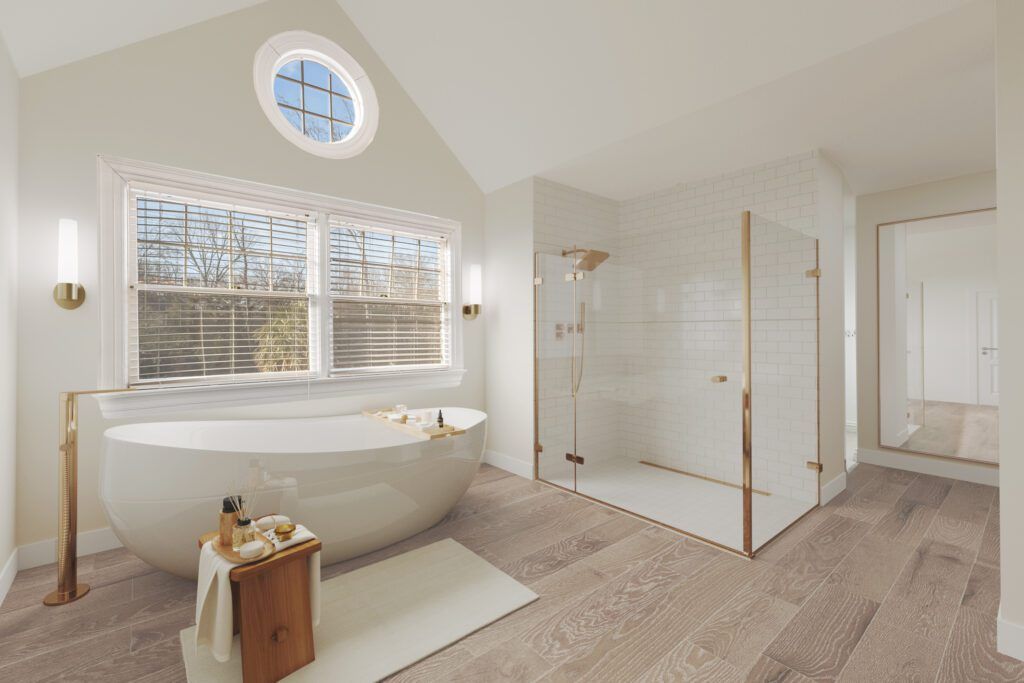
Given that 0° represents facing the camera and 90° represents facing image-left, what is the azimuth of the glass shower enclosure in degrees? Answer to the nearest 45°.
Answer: approximately 45°

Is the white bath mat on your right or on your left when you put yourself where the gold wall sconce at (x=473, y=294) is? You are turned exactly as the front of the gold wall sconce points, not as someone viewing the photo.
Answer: on your right

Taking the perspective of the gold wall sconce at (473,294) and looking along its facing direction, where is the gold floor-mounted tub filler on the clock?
The gold floor-mounted tub filler is roughly at 3 o'clock from the gold wall sconce.

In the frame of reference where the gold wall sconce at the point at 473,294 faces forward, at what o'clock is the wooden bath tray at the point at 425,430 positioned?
The wooden bath tray is roughly at 2 o'clock from the gold wall sconce.

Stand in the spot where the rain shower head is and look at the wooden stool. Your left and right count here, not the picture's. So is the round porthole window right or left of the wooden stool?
right

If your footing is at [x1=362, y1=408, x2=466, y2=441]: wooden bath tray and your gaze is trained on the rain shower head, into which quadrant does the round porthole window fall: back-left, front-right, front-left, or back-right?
back-left

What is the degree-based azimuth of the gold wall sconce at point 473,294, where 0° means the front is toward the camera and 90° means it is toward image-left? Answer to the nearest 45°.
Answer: approximately 315°

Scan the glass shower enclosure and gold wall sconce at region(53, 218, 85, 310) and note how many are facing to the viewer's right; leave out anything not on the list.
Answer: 0

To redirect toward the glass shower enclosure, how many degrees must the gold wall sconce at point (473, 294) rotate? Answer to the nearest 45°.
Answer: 0° — it already faces it
